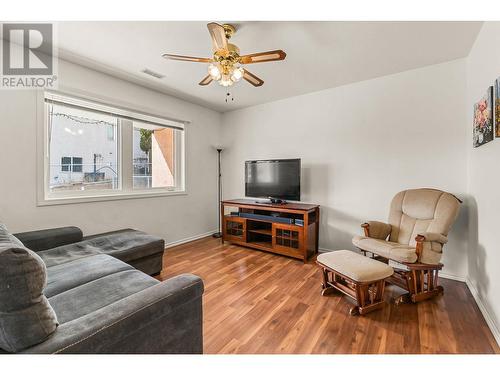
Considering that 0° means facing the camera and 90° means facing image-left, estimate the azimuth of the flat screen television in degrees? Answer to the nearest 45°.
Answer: approximately 45°

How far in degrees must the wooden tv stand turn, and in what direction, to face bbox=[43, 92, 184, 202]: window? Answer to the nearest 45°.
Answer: approximately 45° to its right

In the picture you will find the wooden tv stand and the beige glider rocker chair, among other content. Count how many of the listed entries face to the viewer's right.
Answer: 0

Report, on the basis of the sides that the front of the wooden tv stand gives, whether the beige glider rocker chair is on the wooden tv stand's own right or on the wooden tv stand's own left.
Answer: on the wooden tv stand's own left

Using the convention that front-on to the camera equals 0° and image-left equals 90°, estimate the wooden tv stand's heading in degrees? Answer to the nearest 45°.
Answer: approximately 45°

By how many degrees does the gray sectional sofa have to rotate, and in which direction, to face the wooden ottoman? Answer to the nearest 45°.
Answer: approximately 45° to its right

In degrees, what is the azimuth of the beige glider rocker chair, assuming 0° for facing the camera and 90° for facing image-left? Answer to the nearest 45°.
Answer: approximately 45°

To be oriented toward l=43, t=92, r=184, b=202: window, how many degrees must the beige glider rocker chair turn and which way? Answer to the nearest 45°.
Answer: approximately 45° to its right

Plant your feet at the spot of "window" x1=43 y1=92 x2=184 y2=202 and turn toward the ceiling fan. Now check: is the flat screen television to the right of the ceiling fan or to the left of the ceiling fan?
left
